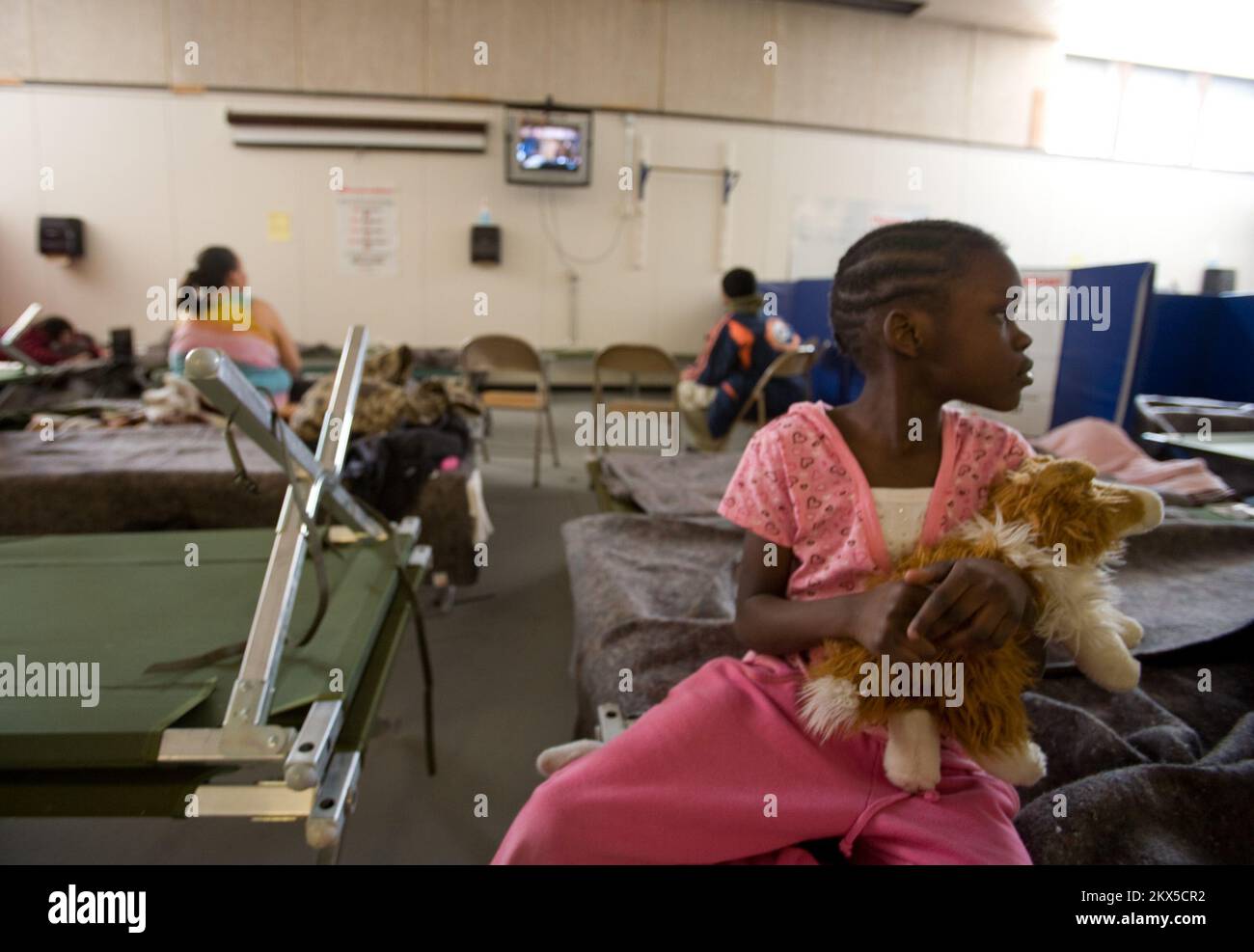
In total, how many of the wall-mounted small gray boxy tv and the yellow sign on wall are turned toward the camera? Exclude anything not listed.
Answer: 2

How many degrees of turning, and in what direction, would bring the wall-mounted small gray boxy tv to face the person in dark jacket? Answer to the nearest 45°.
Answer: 0° — it already faces them

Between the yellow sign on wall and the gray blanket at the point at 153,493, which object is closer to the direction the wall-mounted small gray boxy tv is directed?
the gray blanket

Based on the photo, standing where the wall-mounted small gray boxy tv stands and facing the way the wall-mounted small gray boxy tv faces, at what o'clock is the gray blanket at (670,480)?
The gray blanket is roughly at 12 o'clock from the wall-mounted small gray boxy tv.

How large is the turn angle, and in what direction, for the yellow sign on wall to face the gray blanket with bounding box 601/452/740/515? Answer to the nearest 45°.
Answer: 0° — it already faces it

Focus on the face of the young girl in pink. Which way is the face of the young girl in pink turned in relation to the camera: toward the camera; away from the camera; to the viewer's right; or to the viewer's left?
to the viewer's right

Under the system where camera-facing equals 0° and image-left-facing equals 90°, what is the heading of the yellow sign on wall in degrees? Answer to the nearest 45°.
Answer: approximately 0°

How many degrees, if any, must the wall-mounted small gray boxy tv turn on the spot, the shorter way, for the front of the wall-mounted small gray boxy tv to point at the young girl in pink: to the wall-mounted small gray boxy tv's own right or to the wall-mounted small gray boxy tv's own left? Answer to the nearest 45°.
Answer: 0° — it already faces them

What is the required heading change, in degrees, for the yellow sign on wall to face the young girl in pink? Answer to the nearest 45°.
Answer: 0° — it already faces them

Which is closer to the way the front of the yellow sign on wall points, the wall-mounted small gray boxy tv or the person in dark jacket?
the person in dark jacket

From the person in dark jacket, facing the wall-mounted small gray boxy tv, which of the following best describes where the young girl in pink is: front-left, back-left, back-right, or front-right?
back-left
